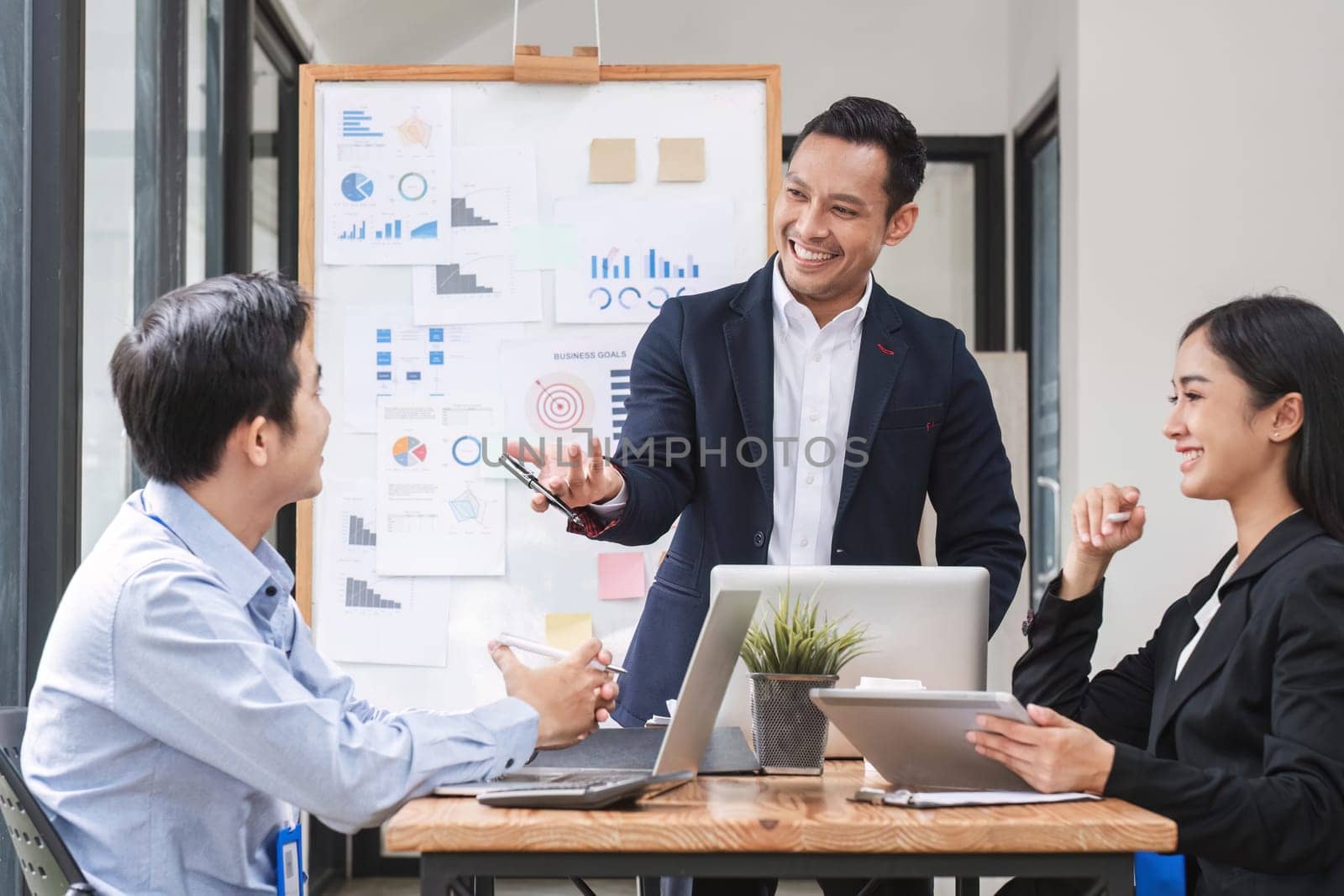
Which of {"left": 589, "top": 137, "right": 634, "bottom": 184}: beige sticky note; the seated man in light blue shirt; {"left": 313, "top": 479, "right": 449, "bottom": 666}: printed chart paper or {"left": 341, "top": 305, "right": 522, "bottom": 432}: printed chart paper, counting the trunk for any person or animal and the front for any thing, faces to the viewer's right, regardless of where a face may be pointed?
the seated man in light blue shirt

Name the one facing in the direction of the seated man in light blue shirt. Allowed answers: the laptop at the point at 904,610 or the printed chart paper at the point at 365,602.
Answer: the printed chart paper

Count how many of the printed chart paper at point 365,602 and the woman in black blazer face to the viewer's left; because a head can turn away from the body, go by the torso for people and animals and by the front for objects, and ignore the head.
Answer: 1

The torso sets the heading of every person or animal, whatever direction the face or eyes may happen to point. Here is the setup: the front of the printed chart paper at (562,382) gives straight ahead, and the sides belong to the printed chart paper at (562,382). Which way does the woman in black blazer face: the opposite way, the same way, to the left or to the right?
to the right

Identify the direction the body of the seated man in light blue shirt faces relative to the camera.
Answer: to the viewer's right

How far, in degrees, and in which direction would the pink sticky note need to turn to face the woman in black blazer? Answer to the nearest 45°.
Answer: approximately 45° to its left

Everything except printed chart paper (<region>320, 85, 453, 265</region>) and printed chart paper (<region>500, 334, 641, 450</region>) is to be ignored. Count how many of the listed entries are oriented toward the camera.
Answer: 2

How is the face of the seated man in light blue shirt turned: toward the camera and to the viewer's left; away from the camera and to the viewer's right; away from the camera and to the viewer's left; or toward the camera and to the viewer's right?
away from the camera and to the viewer's right

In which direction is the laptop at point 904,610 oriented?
away from the camera

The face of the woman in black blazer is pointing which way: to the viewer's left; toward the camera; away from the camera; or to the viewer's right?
to the viewer's left
